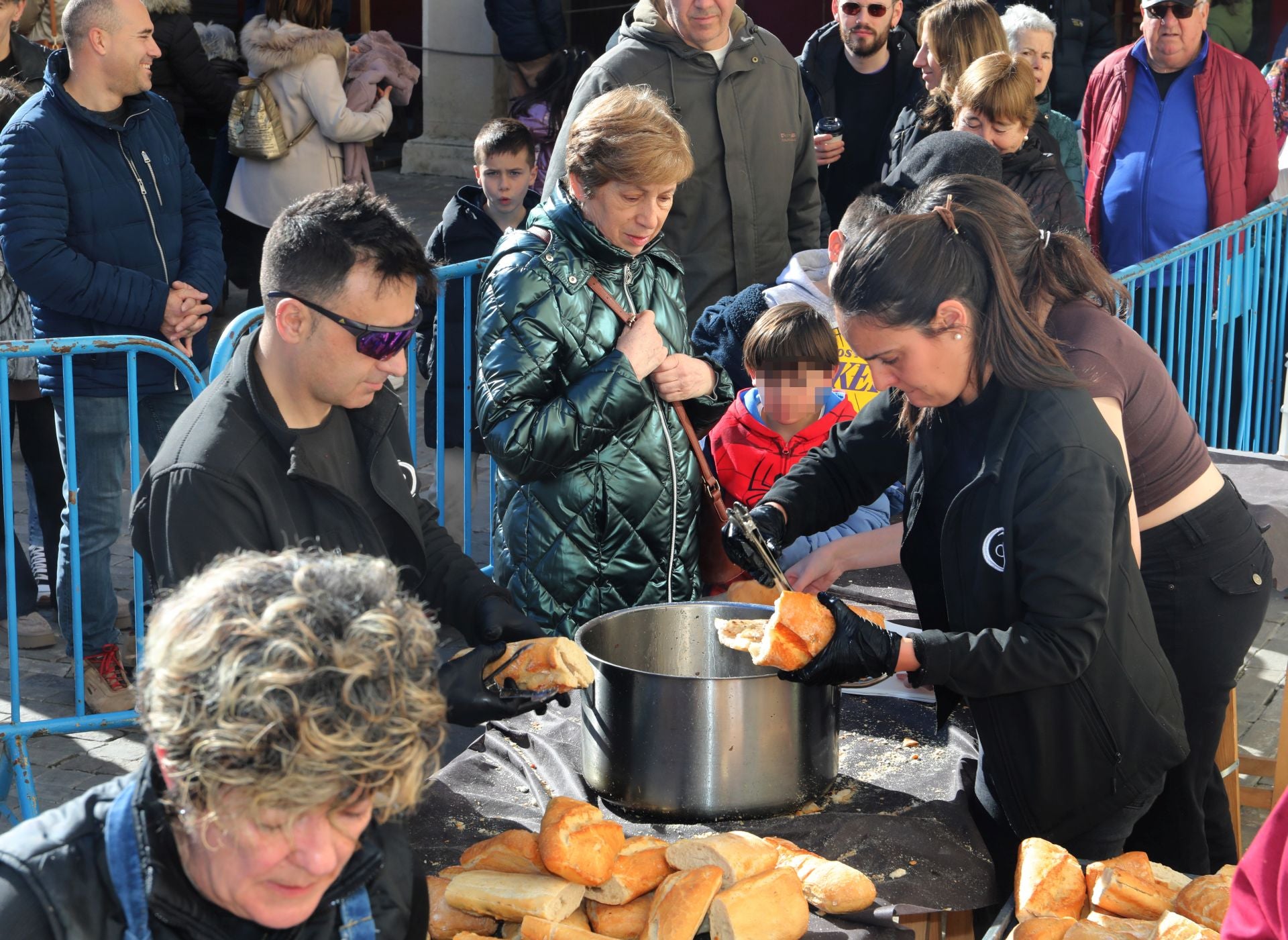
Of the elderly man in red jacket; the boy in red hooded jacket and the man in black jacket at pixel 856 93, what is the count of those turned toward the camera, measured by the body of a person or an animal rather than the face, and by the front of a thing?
3

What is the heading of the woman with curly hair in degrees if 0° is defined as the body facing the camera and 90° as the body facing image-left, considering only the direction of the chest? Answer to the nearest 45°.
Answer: approximately 315°

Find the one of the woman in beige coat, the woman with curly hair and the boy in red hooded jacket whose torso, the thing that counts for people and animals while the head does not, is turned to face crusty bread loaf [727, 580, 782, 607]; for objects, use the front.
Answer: the boy in red hooded jacket

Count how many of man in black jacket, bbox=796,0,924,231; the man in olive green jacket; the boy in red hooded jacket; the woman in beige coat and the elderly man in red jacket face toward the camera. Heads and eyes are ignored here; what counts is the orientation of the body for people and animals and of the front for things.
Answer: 4

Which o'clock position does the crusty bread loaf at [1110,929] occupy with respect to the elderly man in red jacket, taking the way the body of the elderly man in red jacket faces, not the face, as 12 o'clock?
The crusty bread loaf is roughly at 12 o'clock from the elderly man in red jacket.

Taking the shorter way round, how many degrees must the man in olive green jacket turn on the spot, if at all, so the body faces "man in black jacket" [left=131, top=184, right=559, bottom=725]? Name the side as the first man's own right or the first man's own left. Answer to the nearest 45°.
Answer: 0° — they already face them

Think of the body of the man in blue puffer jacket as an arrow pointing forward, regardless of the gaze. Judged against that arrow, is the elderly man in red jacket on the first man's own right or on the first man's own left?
on the first man's own left
